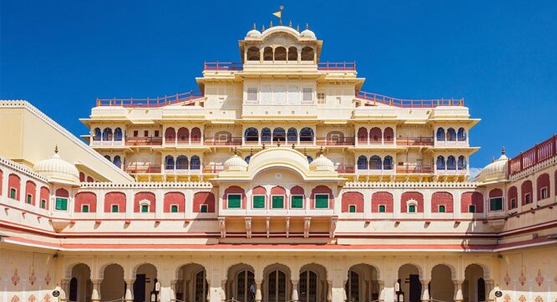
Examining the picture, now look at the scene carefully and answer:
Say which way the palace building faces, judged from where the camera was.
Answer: facing the viewer
